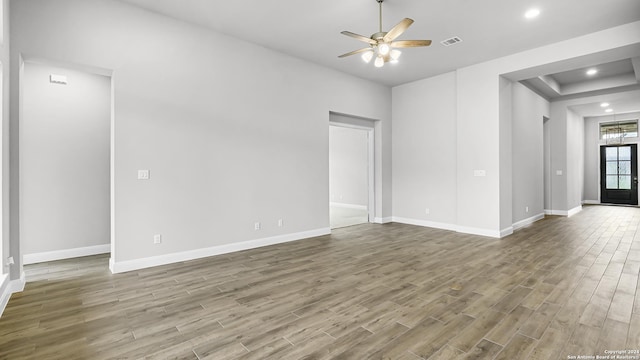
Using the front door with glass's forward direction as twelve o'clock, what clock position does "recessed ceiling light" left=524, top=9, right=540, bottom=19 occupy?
The recessed ceiling light is roughly at 12 o'clock from the front door with glass.

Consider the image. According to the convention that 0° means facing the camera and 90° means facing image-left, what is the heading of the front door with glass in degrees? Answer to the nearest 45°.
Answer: approximately 0°

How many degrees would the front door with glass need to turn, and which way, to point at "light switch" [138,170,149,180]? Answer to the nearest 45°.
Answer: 0° — it already faces it
